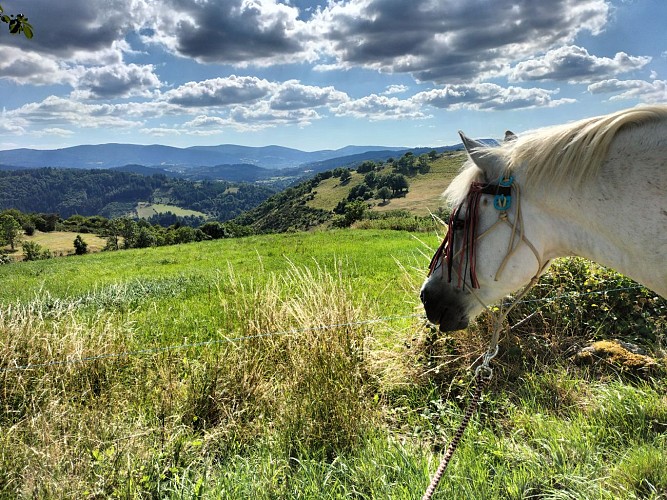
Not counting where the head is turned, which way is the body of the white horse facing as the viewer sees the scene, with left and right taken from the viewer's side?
facing to the left of the viewer
